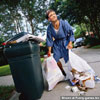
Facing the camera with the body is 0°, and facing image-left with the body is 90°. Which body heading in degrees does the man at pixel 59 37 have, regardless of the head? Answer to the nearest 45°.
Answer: approximately 0°

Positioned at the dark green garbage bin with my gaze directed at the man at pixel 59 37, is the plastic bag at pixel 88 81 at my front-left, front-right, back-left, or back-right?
front-right

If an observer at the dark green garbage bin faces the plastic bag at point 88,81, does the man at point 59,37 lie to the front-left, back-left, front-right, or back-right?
front-left

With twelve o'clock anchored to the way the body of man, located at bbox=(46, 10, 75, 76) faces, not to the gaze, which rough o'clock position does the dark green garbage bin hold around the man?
The dark green garbage bin is roughly at 1 o'clock from the man.
